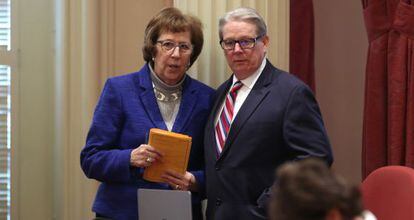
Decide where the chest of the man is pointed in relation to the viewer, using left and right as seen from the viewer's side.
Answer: facing the viewer and to the left of the viewer

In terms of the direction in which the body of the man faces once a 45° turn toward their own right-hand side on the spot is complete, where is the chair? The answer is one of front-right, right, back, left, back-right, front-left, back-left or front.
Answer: back
